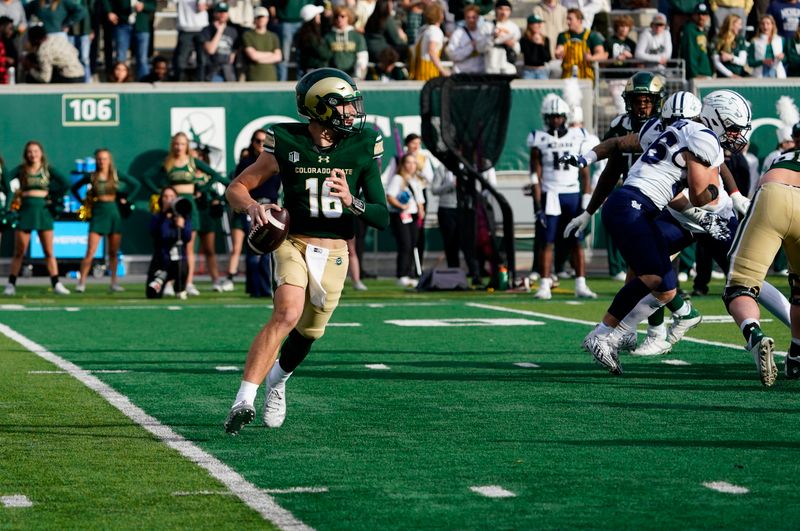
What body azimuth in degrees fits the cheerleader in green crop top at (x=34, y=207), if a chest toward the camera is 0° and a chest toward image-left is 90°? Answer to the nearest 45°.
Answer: approximately 0°

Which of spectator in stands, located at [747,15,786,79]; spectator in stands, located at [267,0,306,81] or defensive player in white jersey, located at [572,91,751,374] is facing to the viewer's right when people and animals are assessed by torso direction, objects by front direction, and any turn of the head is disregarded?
the defensive player in white jersey

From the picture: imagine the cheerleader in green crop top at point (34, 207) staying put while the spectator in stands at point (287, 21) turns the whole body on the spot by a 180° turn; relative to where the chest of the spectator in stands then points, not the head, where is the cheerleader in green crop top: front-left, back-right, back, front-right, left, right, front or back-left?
back-left

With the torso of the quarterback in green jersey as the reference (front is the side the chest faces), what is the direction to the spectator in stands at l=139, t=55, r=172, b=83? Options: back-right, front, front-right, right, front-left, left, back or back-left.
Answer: back

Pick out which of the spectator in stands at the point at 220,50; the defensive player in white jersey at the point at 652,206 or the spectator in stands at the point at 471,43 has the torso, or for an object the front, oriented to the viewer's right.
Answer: the defensive player in white jersey

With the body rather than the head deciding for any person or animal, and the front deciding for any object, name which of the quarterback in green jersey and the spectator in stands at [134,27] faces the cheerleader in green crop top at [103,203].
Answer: the spectator in stands

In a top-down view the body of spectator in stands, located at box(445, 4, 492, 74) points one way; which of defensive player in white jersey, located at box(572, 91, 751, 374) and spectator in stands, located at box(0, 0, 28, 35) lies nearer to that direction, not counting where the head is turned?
the defensive player in white jersey

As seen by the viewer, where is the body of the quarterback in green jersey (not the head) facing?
toward the camera

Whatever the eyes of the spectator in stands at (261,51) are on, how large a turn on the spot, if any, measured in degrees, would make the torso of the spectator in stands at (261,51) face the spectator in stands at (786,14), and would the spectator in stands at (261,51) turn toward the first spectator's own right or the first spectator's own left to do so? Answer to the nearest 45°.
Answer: approximately 90° to the first spectator's own left

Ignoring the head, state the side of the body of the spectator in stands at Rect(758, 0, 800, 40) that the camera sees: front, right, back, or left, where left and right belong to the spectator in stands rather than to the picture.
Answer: front

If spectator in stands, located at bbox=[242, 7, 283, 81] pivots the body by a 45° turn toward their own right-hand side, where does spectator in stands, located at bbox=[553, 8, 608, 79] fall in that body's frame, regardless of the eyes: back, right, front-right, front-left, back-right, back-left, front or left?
back-left

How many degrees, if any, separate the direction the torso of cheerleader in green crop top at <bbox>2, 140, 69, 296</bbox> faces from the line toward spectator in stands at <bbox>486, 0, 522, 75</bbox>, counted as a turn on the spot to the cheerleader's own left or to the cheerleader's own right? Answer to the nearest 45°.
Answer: approximately 90° to the cheerleader's own left
